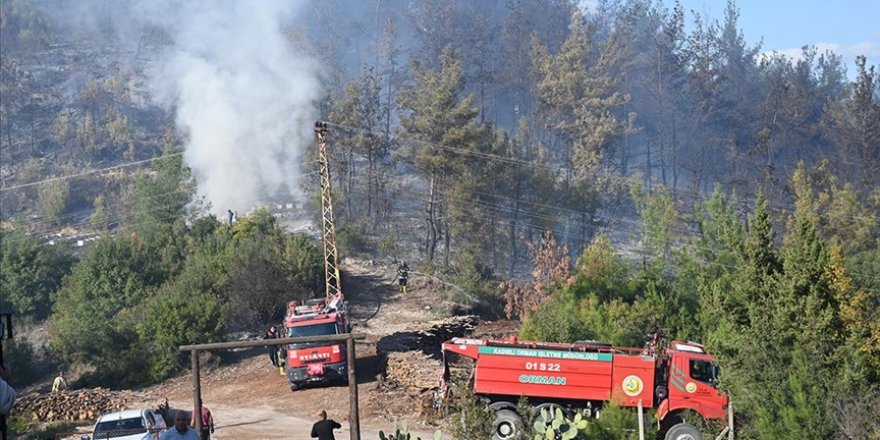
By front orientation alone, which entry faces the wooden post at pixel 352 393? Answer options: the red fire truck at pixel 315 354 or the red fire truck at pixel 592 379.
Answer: the red fire truck at pixel 315 354

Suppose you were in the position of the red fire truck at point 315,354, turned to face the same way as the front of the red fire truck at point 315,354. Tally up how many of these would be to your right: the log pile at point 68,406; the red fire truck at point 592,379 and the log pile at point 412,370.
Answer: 1

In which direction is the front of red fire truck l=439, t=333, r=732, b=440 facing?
to the viewer's right

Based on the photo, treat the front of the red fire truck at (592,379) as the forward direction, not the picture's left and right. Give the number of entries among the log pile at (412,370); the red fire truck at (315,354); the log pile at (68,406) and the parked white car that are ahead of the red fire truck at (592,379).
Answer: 0

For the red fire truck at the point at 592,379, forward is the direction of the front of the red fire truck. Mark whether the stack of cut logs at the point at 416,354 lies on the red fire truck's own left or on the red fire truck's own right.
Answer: on the red fire truck's own left

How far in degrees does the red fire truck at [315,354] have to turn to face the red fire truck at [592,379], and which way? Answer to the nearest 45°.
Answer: approximately 45° to its left

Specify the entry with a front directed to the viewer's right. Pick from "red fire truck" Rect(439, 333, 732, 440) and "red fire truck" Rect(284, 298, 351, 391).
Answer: "red fire truck" Rect(439, 333, 732, 440)

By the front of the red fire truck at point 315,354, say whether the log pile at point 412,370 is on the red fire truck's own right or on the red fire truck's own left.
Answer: on the red fire truck's own left

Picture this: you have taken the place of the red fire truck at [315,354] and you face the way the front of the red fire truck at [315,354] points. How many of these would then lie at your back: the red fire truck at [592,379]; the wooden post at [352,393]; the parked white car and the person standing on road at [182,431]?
0

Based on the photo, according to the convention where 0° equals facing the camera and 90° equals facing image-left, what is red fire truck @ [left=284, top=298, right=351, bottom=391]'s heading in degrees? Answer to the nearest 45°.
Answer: approximately 0°

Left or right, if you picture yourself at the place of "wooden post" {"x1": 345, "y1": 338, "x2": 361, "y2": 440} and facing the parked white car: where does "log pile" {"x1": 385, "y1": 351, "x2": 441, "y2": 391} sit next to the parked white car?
right

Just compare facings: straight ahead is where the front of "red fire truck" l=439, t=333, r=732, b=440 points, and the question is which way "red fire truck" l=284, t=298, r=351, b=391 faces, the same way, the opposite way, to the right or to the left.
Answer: to the right

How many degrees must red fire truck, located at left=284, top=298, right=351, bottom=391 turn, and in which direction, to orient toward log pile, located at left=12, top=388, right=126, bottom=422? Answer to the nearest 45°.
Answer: approximately 90° to its right

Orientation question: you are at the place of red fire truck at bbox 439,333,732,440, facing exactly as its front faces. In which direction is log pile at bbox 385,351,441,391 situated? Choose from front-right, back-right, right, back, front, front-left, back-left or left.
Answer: back-left

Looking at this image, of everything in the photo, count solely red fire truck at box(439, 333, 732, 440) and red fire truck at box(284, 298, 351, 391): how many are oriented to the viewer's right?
1

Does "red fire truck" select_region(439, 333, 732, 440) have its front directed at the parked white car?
no

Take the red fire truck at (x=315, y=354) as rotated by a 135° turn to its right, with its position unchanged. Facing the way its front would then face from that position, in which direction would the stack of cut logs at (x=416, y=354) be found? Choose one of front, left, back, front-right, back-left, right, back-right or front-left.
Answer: right
